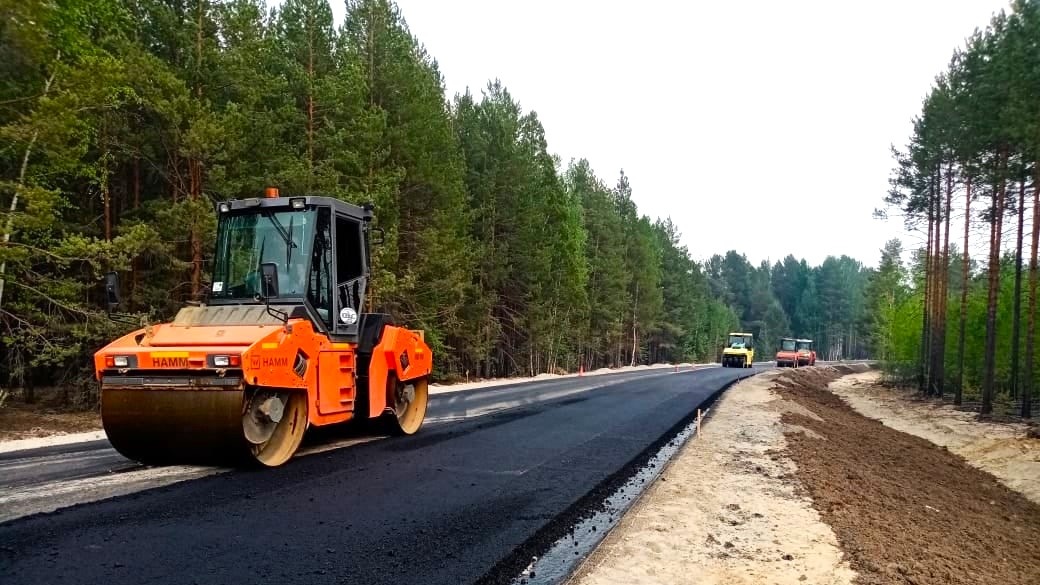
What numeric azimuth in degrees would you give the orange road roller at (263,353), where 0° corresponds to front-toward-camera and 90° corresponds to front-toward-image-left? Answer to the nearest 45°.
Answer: approximately 45°
